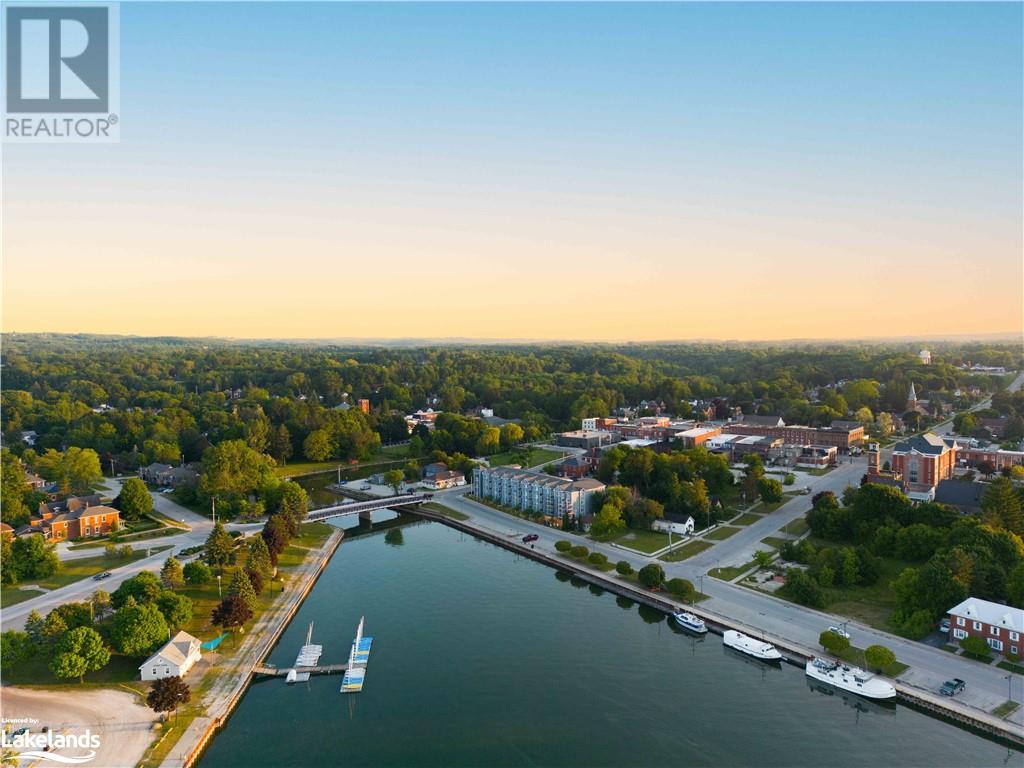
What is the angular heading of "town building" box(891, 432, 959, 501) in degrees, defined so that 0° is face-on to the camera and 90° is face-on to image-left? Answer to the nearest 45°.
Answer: approximately 45°

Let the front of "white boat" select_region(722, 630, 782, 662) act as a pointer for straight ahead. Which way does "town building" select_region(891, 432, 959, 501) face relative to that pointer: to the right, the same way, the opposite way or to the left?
to the right

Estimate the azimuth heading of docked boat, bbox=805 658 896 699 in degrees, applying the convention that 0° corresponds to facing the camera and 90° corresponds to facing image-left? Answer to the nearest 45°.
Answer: approximately 315°

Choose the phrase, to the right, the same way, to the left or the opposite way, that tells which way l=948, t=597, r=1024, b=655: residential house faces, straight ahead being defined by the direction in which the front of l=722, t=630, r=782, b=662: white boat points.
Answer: to the right

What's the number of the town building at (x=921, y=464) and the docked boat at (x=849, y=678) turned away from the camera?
0

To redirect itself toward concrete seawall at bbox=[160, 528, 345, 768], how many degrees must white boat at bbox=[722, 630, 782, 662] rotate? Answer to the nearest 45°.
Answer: approximately 90° to its right

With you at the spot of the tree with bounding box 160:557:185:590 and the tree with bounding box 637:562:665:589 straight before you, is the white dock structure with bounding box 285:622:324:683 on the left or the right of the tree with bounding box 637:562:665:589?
right

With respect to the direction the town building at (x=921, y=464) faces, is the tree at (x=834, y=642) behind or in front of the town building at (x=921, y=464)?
in front

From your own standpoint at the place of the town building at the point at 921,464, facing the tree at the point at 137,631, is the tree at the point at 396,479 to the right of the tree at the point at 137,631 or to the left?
right

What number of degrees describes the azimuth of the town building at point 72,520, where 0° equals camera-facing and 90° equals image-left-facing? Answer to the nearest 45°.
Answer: approximately 315°

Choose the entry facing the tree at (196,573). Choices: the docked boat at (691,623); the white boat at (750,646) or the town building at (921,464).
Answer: the town building
